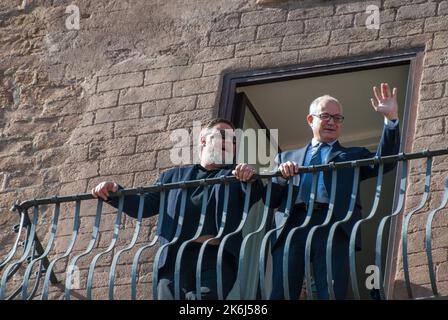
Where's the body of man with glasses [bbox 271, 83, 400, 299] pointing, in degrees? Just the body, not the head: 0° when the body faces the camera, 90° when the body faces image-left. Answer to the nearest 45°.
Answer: approximately 0°

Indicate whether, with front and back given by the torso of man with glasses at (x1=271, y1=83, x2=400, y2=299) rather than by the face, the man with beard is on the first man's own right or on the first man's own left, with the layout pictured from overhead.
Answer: on the first man's own right
